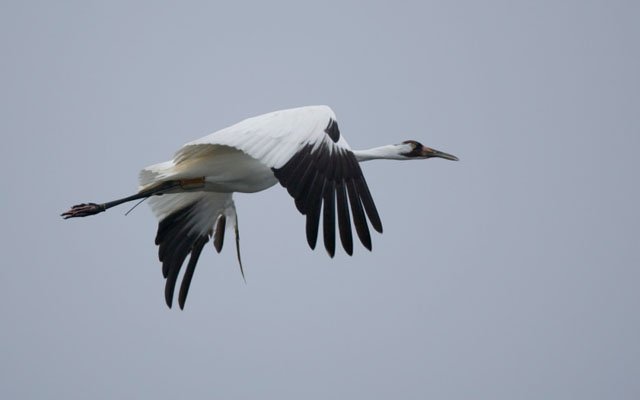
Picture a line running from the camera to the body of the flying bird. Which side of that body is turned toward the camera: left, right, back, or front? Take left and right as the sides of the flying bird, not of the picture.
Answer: right
